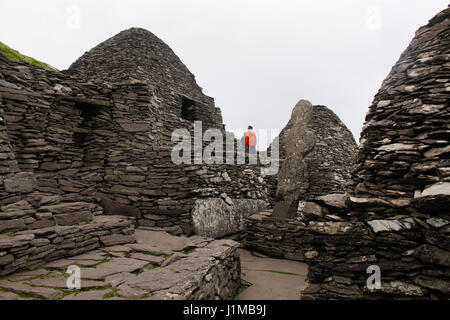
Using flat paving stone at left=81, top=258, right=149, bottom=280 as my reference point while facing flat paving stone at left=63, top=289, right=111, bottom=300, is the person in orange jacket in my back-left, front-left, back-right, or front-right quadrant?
back-left

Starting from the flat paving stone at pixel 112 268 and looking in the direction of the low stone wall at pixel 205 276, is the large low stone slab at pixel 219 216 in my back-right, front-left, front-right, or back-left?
front-left
